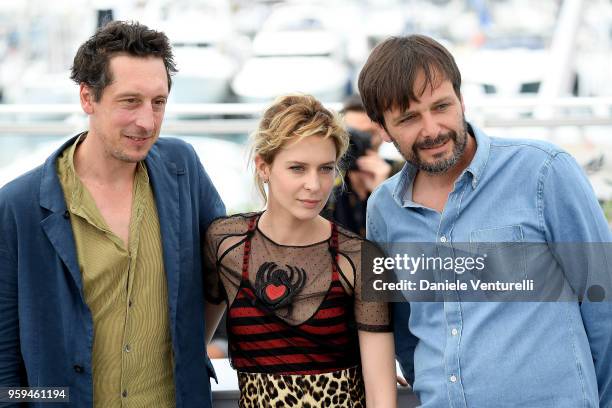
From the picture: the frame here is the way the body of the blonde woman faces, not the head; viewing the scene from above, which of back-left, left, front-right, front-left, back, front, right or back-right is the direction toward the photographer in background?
back

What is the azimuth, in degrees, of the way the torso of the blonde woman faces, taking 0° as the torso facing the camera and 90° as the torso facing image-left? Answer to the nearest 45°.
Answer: approximately 0°
